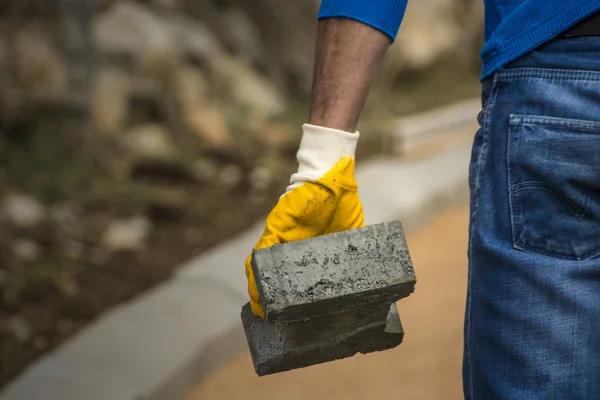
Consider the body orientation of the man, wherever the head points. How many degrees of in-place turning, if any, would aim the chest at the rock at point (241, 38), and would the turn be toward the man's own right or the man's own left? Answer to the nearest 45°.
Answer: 0° — they already face it

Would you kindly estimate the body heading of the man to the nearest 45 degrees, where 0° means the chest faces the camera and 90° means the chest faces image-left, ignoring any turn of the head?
approximately 180°

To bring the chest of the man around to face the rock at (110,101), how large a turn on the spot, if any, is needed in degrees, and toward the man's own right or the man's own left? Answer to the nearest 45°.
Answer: approximately 45° to the man's own left

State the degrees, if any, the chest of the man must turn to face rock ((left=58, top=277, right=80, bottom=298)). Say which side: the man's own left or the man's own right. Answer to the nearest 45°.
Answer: approximately 45° to the man's own left

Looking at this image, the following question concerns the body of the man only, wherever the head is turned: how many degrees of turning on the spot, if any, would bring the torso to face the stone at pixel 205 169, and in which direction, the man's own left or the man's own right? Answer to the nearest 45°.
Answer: approximately 45° to the man's own left

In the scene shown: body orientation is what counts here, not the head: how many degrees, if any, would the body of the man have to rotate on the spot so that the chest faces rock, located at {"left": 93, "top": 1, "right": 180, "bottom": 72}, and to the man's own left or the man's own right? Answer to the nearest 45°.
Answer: approximately 45° to the man's own left
